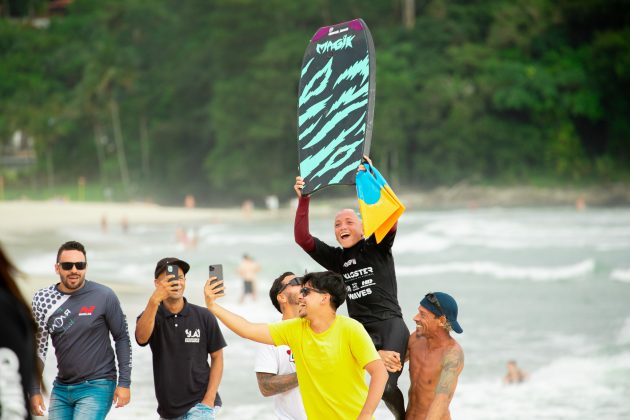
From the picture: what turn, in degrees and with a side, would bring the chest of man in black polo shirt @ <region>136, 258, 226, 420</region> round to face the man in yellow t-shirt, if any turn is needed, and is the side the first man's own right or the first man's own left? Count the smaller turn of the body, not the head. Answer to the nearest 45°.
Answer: approximately 45° to the first man's own left

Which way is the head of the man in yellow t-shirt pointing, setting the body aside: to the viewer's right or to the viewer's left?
to the viewer's left

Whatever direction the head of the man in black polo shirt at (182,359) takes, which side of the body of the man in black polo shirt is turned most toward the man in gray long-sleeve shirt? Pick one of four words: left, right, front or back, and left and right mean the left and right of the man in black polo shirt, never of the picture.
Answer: right

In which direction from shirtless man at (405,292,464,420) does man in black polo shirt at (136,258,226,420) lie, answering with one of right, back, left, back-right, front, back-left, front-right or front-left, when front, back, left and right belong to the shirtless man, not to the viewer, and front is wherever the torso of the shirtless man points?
front-right

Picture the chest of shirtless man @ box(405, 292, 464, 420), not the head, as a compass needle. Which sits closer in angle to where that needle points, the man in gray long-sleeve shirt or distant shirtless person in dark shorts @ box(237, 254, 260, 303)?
the man in gray long-sleeve shirt

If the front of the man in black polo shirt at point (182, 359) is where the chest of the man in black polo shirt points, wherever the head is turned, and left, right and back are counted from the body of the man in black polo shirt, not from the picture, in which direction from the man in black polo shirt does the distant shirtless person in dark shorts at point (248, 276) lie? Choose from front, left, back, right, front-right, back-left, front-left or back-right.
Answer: back

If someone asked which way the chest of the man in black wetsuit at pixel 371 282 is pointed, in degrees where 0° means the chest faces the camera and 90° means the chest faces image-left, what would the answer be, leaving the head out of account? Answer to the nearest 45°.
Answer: approximately 45°

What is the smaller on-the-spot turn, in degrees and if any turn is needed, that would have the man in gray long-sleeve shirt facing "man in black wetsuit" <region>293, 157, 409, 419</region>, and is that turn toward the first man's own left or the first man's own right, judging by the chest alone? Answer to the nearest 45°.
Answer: approximately 90° to the first man's own left

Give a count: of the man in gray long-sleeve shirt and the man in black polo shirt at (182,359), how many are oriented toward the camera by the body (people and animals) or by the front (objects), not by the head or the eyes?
2

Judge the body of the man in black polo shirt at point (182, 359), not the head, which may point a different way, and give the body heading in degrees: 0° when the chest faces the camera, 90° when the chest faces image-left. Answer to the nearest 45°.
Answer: approximately 0°
